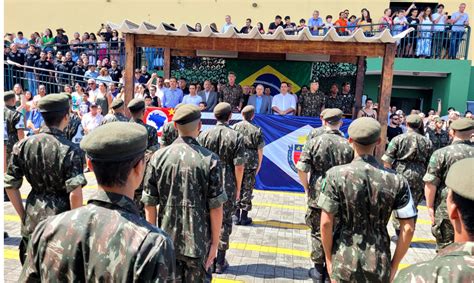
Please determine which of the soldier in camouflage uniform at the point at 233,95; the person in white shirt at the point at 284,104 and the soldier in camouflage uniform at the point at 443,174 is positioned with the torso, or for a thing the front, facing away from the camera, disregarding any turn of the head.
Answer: the soldier in camouflage uniform at the point at 443,174

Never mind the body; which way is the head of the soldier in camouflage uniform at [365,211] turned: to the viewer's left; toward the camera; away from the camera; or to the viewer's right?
away from the camera

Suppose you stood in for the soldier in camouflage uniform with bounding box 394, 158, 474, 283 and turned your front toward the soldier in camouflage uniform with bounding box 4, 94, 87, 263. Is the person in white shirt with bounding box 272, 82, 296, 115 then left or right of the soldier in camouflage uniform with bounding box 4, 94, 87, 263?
right

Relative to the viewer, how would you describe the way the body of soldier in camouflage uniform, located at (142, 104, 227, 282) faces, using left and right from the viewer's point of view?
facing away from the viewer

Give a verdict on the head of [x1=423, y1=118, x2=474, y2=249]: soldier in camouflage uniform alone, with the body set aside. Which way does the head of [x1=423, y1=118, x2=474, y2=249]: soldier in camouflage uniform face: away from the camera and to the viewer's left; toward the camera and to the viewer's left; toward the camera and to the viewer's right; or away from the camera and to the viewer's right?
away from the camera and to the viewer's left

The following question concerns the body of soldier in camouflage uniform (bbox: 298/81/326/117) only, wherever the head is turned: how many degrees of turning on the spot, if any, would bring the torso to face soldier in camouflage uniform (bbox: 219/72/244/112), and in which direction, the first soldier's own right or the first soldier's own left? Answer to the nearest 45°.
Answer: approximately 90° to the first soldier's own right

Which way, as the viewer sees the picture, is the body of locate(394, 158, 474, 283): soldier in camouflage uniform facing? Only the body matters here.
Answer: away from the camera

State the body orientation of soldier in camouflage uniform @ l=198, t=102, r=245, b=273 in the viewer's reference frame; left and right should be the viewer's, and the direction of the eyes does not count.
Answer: facing away from the viewer

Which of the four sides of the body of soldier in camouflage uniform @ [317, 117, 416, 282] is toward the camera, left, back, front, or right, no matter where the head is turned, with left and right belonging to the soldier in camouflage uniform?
back

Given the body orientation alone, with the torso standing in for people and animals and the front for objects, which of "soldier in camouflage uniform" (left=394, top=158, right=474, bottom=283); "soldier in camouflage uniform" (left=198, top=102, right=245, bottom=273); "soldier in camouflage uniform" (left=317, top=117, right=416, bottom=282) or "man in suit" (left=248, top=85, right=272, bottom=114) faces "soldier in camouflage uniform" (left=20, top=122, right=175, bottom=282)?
the man in suit

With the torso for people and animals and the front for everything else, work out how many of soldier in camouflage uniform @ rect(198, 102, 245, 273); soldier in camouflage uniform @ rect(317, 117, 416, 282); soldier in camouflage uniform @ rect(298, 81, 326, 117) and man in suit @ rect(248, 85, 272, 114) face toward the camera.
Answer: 2

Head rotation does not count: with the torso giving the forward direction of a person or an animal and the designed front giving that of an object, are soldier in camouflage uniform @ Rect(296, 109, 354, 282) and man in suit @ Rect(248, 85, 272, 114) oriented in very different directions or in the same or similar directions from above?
very different directions

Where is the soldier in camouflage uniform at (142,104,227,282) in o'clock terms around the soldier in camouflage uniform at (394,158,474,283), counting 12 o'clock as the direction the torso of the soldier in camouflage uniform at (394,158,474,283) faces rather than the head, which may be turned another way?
the soldier in camouflage uniform at (142,104,227,282) is roughly at 10 o'clock from the soldier in camouflage uniform at (394,158,474,283).
